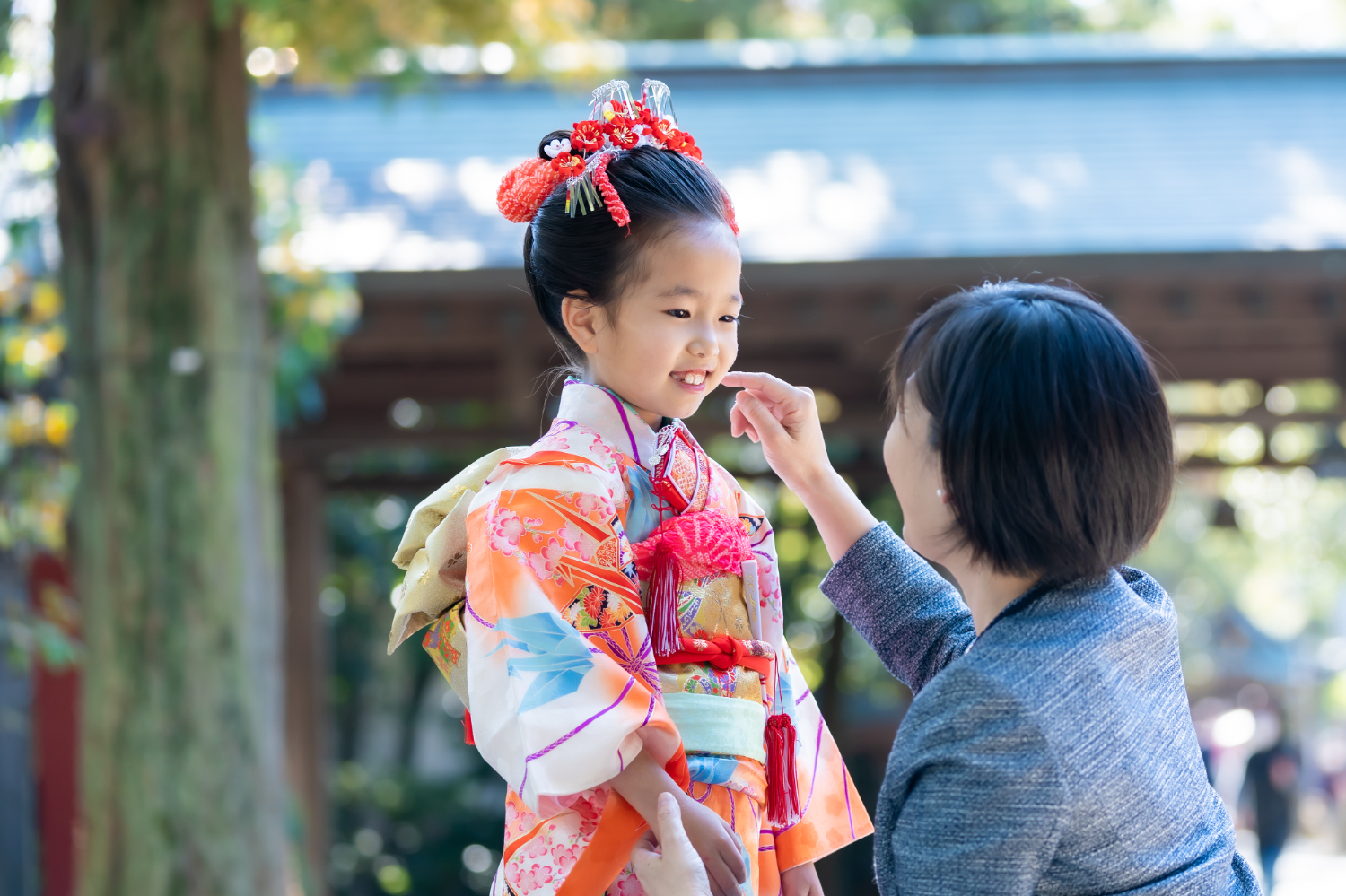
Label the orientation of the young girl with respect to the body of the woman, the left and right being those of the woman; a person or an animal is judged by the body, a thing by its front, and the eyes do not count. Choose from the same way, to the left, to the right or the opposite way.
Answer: the opposite way

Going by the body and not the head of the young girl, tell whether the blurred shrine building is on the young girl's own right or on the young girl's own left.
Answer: on the young girl's own left

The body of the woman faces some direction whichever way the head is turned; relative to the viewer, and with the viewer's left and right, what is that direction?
facing away from the viewer and to the left of the viewer

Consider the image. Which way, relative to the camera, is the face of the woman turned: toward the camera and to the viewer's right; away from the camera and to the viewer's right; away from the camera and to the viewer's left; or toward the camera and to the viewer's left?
away from the camera and to the viewer's left

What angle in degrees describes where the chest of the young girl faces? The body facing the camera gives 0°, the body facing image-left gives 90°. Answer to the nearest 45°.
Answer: approximately 315°

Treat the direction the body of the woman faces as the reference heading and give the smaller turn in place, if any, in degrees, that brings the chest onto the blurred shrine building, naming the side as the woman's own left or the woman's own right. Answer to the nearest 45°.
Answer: approximately 45° to the woman's own right
